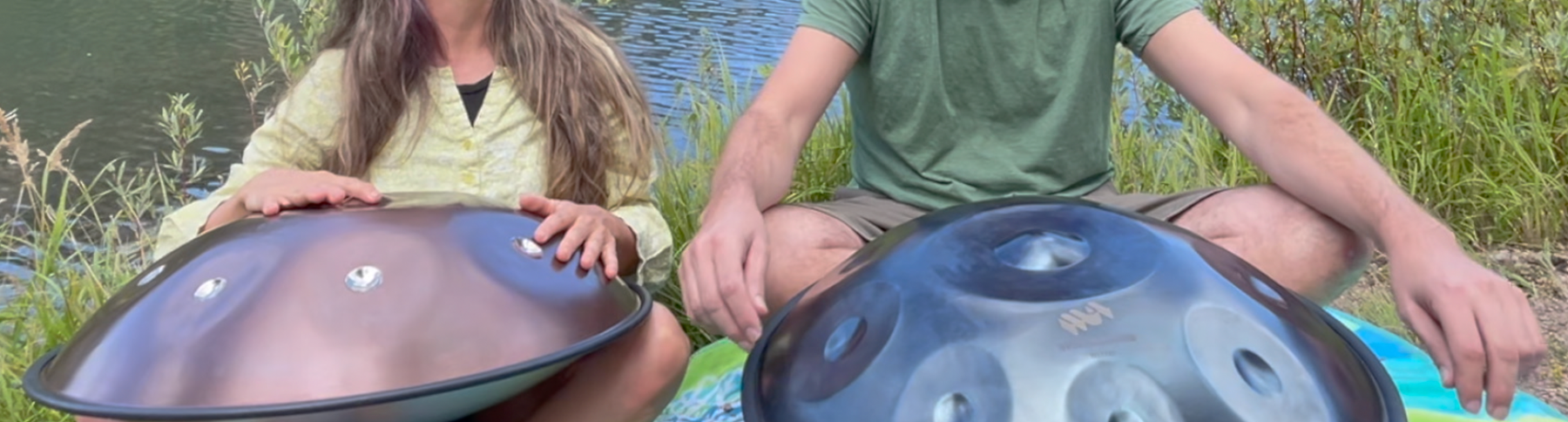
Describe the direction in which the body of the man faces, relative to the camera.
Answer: toward the camera

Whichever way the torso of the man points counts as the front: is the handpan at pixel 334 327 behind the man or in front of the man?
in front

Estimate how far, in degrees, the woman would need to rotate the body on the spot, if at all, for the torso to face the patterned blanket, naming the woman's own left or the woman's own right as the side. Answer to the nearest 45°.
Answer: approximately 45° to the woman's own left

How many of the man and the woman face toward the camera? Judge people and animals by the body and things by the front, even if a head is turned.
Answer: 2

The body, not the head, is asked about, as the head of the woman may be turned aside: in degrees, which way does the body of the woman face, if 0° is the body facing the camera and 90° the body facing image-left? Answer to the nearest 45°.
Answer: approximately 0°

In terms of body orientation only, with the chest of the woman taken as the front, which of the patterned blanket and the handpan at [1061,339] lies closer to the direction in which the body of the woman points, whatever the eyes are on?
the handpan

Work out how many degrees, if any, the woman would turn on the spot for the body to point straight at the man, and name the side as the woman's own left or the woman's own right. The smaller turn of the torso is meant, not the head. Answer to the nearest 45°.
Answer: approximately 45° to the woman's own left
